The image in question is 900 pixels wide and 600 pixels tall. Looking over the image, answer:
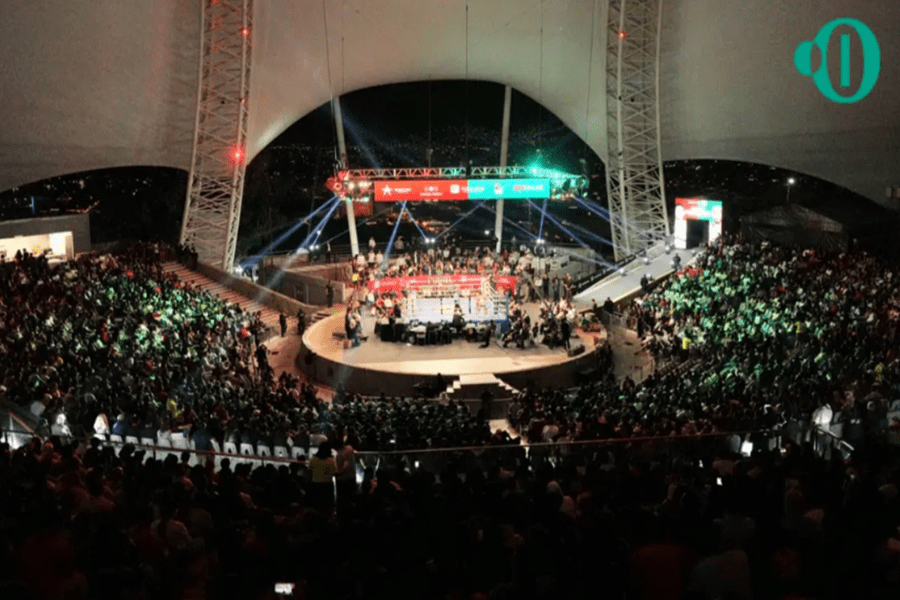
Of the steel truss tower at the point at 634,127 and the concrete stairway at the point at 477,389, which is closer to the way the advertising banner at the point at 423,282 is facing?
the concrete stairway

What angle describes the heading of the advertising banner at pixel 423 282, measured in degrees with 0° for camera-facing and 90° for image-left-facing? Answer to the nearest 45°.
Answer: approximately 0°

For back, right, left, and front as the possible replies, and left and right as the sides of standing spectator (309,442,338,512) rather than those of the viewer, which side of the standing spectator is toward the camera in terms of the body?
back

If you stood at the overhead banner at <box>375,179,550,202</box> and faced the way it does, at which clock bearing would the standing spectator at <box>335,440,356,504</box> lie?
The standing spectator is roughly at 12 o'clock from the overhead banner.

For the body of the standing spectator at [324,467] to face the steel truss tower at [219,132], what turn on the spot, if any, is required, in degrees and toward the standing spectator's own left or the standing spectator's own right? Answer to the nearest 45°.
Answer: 0° — they already face it

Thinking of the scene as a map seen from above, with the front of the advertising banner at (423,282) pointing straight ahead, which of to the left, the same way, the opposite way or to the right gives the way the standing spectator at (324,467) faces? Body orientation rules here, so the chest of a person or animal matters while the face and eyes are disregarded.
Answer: the opposite way

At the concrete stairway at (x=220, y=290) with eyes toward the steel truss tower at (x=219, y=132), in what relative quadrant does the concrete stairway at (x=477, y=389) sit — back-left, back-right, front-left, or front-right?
back-right
